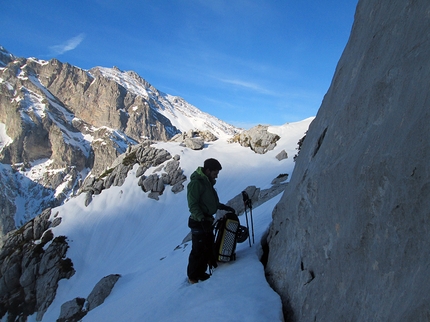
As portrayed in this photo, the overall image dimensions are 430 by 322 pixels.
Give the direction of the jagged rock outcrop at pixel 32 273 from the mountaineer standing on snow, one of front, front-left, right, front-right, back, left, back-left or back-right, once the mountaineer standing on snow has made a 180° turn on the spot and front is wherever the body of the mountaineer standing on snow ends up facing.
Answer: front-right

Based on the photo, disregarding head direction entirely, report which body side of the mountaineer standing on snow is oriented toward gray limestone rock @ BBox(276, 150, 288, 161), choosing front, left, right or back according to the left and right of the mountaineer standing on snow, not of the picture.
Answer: left

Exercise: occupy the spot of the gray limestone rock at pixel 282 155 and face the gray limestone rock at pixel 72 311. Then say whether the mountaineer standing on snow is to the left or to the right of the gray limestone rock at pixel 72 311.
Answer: left

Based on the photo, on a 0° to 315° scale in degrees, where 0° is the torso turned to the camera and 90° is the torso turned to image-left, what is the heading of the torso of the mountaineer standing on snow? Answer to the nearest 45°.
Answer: approximately 270°

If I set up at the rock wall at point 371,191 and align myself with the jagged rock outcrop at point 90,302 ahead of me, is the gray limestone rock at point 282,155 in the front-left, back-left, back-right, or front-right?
front-right
